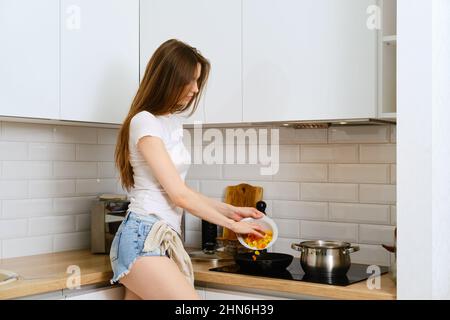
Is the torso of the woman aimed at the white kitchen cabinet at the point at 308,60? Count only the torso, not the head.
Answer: yes

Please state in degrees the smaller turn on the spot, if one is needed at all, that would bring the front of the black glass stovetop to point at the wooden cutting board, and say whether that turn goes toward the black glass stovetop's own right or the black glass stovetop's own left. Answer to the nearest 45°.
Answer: approximately 90° to the black glass stovetop's own right

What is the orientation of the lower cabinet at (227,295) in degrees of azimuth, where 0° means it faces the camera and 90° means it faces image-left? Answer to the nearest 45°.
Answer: approximately 45°

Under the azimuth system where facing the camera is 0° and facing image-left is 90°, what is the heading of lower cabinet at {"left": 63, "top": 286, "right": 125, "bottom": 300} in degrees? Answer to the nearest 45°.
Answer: approximately 315°

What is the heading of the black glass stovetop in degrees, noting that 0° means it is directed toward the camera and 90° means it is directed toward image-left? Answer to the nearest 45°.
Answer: approximately 45°

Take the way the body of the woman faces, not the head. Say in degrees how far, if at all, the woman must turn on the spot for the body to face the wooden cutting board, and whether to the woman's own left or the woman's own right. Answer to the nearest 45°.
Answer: approximately 45° to the woman's own left

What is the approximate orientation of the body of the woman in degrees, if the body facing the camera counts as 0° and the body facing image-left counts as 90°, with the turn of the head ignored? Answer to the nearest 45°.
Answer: approximately 270°

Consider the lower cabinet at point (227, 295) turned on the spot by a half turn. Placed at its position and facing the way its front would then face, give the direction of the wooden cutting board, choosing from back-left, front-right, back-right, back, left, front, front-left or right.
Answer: front-left
